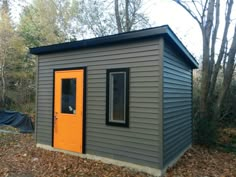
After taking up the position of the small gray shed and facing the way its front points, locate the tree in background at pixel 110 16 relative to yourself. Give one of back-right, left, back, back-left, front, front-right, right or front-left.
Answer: back-right

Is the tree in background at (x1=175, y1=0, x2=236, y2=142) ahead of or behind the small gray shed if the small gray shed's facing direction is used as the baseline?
behind

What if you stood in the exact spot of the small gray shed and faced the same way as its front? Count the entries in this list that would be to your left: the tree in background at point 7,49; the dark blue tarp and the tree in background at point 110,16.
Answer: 0

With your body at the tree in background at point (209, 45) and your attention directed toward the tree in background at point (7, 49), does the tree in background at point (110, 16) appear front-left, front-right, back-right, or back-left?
front-right

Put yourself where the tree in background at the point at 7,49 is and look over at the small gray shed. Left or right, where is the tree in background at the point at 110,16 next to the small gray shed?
left

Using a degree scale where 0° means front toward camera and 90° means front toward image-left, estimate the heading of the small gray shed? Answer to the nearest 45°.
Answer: approximately 45°

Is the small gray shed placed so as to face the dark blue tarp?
no

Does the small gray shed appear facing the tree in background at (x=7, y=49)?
no

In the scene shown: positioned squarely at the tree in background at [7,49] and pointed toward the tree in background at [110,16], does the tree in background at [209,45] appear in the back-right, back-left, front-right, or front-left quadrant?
front-right
